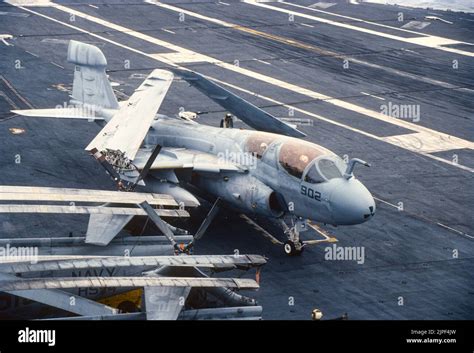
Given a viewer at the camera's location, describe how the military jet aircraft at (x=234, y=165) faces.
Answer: facing the viewer and to the right of the viewer
